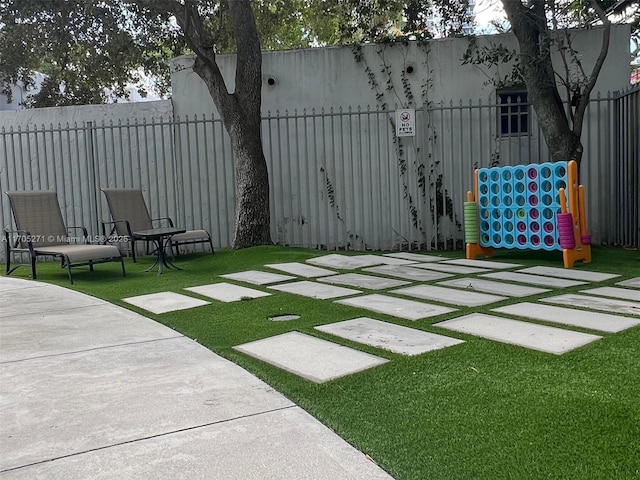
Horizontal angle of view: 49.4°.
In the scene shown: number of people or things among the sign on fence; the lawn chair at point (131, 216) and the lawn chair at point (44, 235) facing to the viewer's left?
0

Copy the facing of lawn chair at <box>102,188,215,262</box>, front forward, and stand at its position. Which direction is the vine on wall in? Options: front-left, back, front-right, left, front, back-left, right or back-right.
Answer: front-left

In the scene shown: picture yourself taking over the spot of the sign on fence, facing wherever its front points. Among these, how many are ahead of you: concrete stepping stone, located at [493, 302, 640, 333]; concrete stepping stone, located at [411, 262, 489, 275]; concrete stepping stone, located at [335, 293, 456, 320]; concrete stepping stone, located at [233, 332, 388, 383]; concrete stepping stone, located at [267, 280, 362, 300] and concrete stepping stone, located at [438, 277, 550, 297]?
6

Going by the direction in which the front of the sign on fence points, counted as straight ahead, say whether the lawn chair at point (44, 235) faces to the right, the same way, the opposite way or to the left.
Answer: to the left

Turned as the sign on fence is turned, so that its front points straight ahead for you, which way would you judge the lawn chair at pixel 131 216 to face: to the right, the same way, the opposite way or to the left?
to the left

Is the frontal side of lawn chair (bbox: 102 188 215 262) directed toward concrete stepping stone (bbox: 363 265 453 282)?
yes

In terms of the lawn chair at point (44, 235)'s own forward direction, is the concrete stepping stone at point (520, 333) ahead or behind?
ahead

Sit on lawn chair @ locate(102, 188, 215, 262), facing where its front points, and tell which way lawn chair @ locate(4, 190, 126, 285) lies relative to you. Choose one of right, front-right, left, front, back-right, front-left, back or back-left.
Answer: right

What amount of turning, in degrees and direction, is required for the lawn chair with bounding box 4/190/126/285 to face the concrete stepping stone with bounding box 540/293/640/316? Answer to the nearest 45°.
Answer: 0° — it already faces it

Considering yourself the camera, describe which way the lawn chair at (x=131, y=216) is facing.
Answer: facing the viewer and to the right of the viewer

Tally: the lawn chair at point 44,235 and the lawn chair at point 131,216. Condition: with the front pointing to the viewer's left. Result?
0

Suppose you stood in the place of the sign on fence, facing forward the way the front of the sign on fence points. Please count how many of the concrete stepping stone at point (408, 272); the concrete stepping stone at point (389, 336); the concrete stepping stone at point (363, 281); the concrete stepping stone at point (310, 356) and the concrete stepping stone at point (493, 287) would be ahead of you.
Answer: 5

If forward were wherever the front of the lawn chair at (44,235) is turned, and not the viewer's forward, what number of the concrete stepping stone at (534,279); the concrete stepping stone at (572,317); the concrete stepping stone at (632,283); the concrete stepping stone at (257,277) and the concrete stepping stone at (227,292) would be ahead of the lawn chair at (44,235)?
5

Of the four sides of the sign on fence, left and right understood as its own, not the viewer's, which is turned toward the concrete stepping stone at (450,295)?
front

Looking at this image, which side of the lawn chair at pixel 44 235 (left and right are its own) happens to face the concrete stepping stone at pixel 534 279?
front

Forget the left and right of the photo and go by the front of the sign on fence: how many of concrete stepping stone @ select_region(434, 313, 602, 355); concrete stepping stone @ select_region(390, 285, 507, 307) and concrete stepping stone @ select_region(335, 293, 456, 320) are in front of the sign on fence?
3

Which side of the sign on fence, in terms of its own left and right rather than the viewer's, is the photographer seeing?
front

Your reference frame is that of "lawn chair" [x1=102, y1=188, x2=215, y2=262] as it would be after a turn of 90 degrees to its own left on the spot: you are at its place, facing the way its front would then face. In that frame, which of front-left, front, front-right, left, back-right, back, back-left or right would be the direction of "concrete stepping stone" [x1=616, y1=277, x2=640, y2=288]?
right
